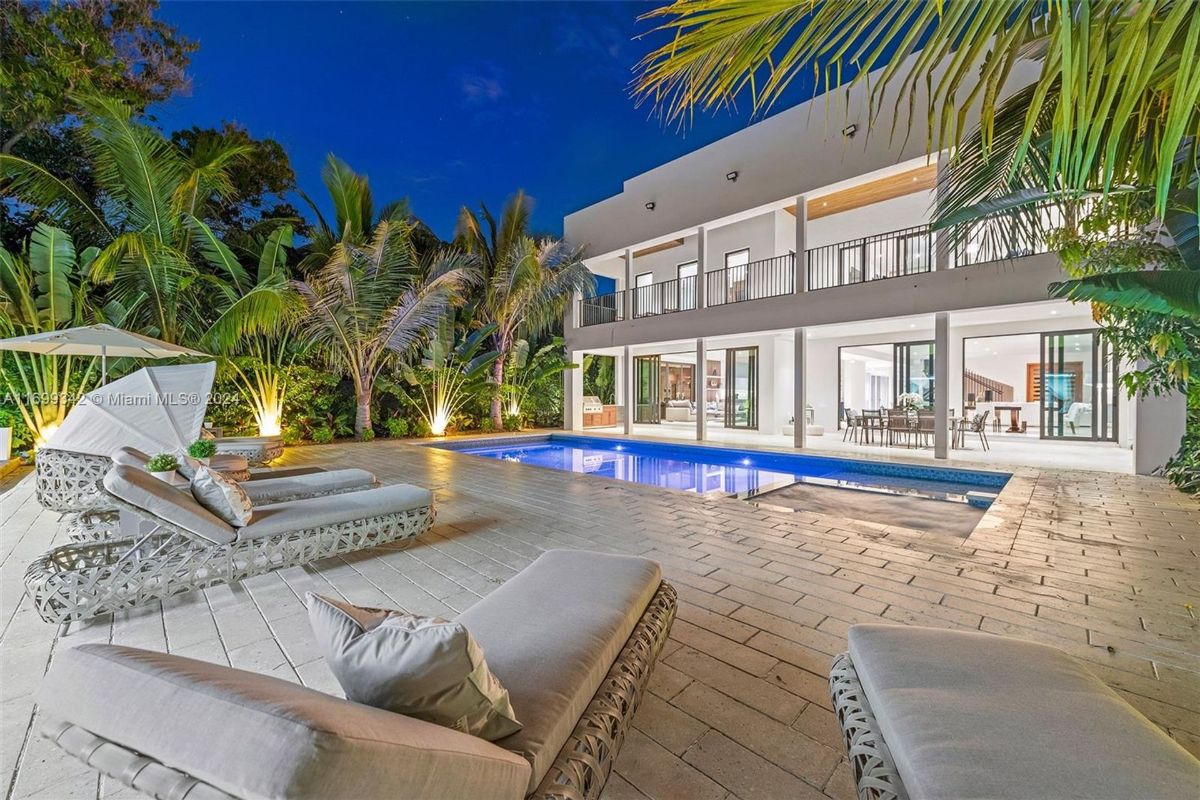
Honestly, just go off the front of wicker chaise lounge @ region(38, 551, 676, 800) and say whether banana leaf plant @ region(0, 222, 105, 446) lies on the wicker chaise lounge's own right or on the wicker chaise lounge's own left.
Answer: on the wicker chaise lounge's own left

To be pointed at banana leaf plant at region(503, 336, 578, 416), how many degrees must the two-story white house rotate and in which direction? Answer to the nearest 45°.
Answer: approximately 45° to its right

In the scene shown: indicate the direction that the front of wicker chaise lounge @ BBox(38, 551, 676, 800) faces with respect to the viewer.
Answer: facing away from the viewer and to the right of the viewer

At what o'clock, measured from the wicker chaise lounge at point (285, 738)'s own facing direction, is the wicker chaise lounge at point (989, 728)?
the wicker chaise lounge at point (989, 728) is roughly at 2 o'clock from the wicker chaise lounge at point (285, 738).

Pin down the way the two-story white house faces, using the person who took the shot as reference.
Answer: facing the viewer and to the left of the viewer

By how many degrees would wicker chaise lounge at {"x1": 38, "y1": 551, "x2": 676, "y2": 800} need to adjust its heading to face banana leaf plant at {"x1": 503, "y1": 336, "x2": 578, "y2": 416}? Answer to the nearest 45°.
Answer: approximately 45° to its left

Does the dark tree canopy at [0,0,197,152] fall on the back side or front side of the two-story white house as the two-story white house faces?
on the front side

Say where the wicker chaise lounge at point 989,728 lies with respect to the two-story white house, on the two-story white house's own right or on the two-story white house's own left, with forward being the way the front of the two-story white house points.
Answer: on the two-story white house's own left

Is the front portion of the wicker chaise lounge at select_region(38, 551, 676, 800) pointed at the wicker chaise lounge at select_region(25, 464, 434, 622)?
no
